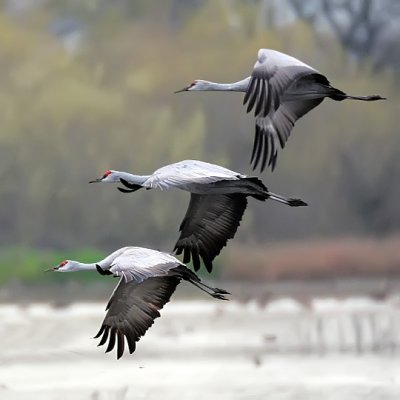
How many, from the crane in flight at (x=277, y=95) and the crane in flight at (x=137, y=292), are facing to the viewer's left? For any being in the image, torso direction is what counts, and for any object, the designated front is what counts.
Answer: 2

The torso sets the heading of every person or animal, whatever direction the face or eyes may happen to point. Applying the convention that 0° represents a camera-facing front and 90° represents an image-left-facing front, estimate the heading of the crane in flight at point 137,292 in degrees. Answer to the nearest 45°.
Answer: approximately 90°

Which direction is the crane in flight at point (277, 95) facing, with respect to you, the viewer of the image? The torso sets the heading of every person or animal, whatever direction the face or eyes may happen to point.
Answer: facing to the left of the viewer
